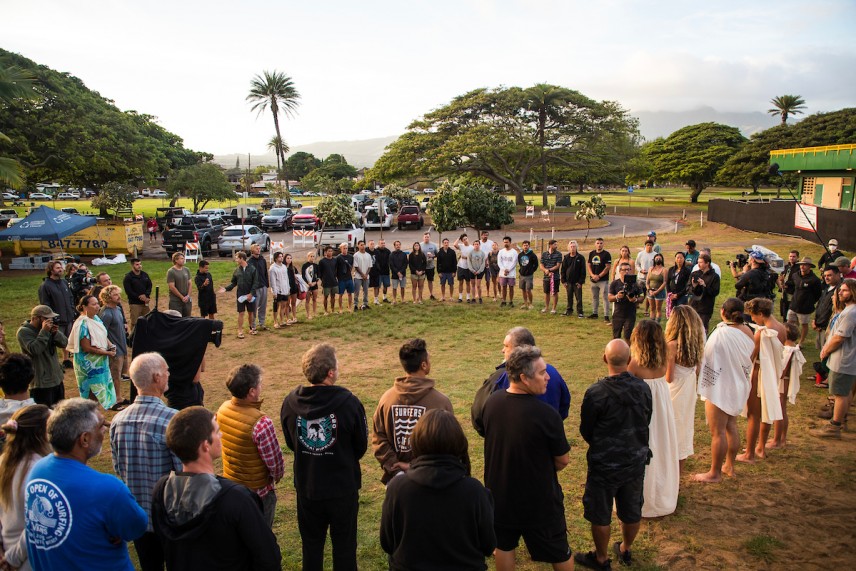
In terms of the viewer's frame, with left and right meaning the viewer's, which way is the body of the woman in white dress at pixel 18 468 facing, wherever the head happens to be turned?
facing away from the viewer and to the right of the viewer

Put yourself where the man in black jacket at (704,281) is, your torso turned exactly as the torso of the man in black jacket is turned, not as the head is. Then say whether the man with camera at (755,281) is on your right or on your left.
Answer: on your left

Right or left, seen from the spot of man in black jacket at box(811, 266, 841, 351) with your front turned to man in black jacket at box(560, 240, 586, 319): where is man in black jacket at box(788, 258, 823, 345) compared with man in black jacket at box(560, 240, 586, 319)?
right

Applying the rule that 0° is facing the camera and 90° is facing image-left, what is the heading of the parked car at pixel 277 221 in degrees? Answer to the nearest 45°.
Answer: approximately 45°

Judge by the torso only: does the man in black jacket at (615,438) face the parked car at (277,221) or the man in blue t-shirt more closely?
the parked car

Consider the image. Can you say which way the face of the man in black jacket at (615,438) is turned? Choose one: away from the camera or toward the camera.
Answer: away from the camera

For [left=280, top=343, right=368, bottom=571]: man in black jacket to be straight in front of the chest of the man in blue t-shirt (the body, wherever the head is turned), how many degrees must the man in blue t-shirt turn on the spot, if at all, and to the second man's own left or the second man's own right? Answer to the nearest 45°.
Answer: approximately 45° to the second man's own right

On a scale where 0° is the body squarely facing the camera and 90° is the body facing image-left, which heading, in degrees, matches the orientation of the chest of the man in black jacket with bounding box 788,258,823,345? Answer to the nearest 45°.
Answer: approximately 45°

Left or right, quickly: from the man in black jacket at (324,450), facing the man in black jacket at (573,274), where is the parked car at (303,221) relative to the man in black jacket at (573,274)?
left

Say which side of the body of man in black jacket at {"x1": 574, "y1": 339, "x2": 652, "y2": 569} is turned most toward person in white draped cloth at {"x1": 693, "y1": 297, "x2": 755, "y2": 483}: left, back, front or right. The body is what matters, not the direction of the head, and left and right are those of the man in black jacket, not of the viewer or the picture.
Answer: right

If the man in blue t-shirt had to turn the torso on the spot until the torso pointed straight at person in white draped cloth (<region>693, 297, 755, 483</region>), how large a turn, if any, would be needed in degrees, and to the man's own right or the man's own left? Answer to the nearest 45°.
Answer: approximately 45° to the man's own right
